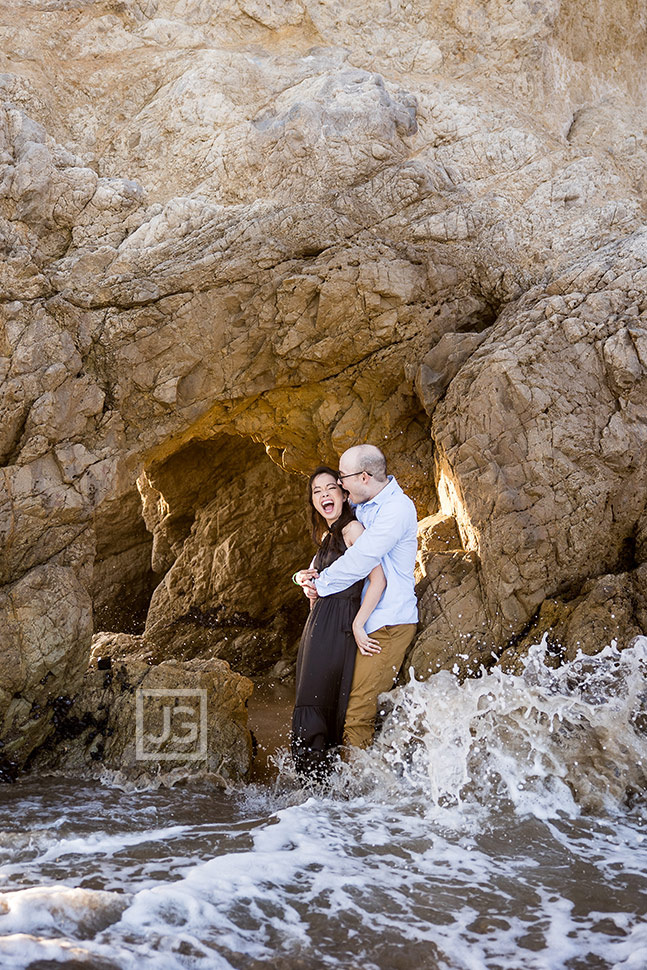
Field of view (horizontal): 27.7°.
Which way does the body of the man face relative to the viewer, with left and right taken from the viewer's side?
facing to the left of the viewer

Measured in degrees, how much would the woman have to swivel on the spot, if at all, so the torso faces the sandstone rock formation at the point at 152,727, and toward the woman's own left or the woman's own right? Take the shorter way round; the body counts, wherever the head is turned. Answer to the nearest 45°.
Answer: approximately 90° to the woman's own right

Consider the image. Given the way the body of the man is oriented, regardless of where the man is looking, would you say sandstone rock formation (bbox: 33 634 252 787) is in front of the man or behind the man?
in front

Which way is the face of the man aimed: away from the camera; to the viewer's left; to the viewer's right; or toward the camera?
to the viewer's left

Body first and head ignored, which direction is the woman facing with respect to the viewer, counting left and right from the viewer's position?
facing the viewer and to the left of the viewer

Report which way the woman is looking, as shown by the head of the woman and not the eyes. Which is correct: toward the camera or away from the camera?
toward the camera
